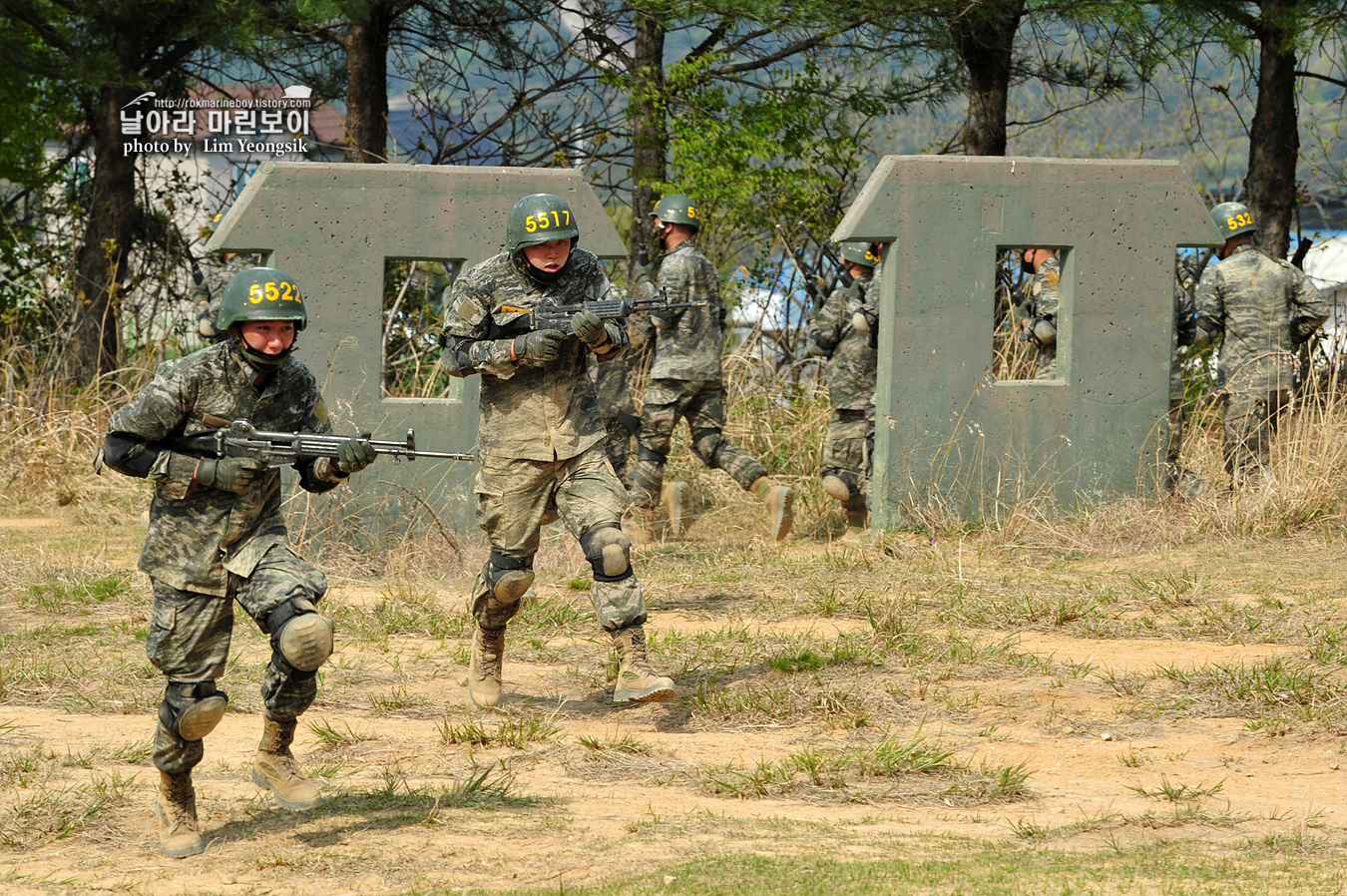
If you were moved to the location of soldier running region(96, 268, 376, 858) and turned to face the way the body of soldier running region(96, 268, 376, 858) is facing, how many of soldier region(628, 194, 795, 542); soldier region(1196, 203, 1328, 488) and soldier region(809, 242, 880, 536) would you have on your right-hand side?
0

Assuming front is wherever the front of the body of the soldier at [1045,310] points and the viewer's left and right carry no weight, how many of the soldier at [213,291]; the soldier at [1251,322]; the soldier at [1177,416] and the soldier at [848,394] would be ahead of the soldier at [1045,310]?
2

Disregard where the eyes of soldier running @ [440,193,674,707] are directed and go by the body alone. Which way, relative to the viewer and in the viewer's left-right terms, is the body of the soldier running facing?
facing the viewer and to the right of the viewer

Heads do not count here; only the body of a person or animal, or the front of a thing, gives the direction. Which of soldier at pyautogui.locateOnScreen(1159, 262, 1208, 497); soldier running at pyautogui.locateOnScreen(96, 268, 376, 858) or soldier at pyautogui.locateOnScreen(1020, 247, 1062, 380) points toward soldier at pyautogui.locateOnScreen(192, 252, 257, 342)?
soldier at pyautogui.locateOnScreen(1020, 247, 1062, 380)

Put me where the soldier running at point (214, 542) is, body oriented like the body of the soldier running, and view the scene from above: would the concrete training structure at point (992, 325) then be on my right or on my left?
on my left

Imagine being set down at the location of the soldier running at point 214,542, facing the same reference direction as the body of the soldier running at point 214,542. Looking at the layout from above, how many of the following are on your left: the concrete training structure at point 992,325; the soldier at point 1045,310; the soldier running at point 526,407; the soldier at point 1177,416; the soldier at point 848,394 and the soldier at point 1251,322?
6

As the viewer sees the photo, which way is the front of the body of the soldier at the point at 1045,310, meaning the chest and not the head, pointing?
to the viewer's left

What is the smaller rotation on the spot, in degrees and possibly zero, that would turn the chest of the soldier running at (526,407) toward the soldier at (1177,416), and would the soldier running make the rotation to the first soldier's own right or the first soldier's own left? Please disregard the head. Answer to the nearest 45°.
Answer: approximately 90° to the first soldier's own left

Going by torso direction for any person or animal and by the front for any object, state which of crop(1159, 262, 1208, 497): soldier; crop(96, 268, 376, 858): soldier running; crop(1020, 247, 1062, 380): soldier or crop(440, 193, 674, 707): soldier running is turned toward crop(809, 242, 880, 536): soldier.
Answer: crop(1020, 247, 1062, 380): soldier

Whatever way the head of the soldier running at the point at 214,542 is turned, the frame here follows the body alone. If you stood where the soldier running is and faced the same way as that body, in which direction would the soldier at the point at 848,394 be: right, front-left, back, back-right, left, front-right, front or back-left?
left
